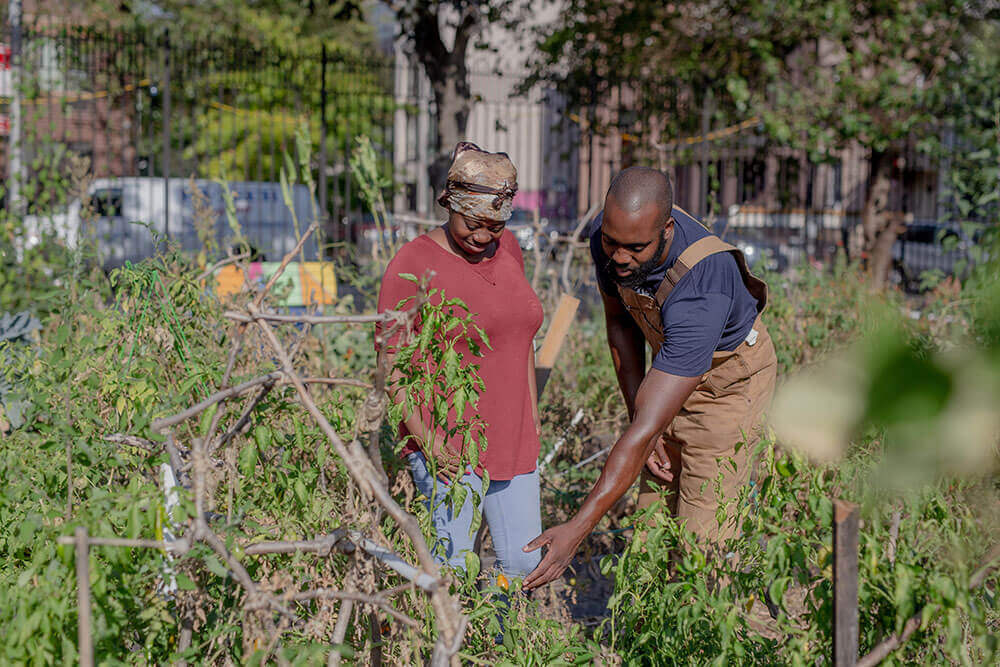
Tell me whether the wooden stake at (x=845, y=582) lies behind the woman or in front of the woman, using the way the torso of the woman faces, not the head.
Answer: in front

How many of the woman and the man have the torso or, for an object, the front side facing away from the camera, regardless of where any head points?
0

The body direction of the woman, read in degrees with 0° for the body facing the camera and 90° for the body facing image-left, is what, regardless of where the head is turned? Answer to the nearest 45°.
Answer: approximately 315°

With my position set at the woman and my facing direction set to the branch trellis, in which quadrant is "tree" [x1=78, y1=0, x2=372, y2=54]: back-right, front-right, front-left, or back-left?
back-right

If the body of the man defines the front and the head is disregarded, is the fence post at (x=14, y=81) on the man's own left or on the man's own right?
on the man's own right

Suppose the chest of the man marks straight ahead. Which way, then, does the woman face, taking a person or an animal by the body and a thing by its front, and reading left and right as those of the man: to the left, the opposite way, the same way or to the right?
to the left

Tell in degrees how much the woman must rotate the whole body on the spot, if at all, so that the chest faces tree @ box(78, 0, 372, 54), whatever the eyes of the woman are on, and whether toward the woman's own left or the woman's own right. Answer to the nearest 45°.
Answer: approximately 135° to the woman's own left

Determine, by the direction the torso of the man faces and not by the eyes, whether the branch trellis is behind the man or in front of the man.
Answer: in front

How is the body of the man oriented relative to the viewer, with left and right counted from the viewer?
facing the viewer and to the left of the viewer

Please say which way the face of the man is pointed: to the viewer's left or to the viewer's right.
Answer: to the viewer's left

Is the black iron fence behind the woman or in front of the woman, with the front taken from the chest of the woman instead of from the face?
behind

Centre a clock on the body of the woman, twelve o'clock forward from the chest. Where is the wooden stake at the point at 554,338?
The wooden stake is roughly at 8 o'clock from the woman.

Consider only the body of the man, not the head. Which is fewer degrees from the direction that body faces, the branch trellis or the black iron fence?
the branch trellis

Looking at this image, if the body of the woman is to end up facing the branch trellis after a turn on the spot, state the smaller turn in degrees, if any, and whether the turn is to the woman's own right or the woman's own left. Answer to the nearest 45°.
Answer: approximately 45° to the woman's own right
